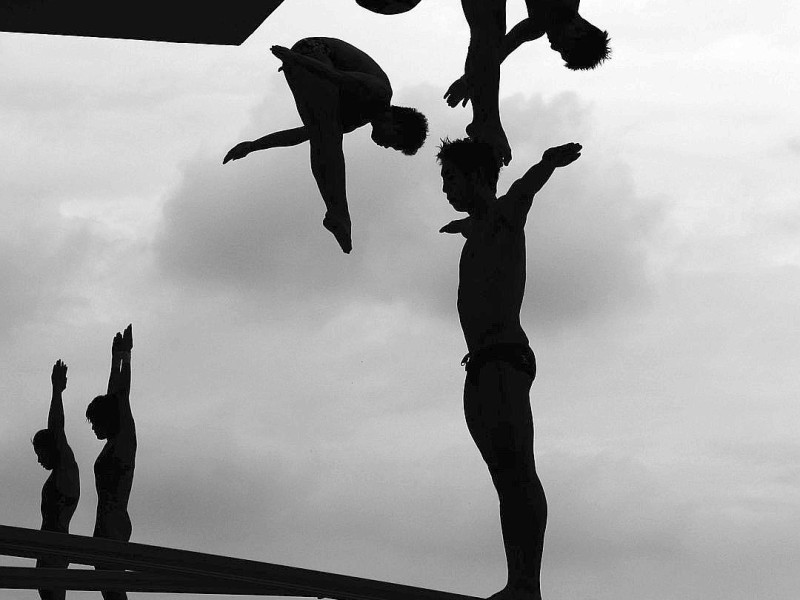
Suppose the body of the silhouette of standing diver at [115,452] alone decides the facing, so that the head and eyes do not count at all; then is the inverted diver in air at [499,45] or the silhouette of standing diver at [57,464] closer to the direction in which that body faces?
the silhouette of standing diver

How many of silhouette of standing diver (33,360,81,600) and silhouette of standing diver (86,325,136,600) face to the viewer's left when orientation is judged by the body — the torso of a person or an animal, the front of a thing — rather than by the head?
2

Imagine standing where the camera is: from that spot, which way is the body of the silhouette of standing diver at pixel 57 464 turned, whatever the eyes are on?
to the viewer's left

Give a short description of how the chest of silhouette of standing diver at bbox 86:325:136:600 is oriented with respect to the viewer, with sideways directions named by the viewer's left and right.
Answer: facing to the left of the viewer
